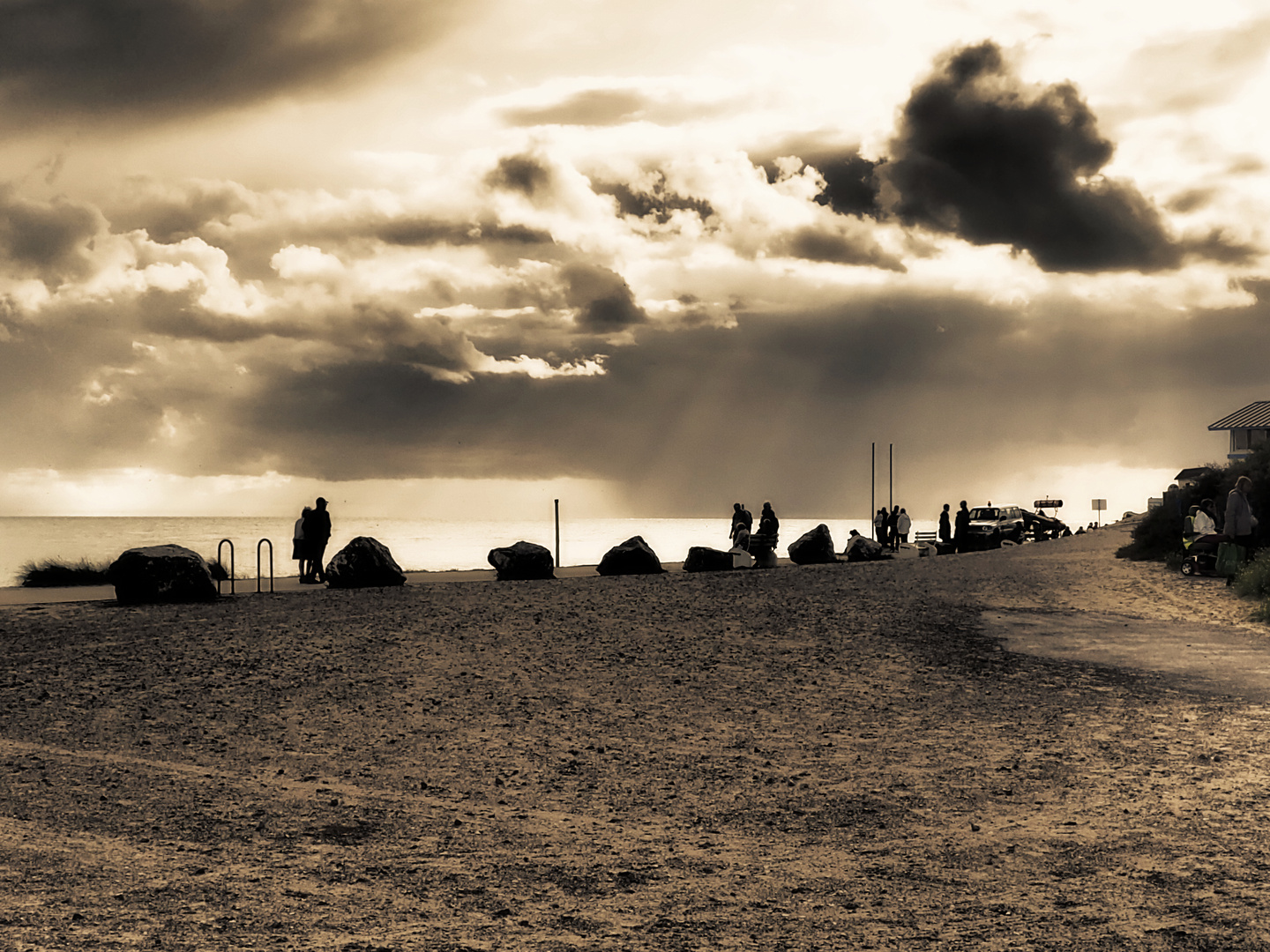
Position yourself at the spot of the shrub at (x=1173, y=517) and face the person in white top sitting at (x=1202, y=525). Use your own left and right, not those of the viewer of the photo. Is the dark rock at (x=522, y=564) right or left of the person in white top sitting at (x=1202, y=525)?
right

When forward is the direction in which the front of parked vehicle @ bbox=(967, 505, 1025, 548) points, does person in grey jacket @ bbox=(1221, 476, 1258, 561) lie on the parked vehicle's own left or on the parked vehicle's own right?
on the parked vehicle's own left

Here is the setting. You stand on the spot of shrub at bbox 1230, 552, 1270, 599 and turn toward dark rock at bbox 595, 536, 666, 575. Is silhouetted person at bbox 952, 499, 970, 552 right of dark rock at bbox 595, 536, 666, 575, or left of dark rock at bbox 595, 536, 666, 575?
right

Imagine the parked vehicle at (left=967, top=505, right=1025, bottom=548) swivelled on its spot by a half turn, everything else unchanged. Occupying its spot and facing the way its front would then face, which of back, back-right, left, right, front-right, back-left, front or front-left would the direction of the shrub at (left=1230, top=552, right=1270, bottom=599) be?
back-right

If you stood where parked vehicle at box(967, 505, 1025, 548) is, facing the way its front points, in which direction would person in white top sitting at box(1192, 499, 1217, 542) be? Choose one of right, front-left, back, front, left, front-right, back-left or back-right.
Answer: front-left

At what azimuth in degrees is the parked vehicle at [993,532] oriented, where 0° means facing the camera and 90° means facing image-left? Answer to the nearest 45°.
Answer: approximately 45°

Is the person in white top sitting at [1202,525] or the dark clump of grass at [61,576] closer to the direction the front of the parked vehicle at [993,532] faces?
the dark clump of grass

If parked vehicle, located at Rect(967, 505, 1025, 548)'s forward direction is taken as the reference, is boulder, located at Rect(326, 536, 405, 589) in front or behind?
in front

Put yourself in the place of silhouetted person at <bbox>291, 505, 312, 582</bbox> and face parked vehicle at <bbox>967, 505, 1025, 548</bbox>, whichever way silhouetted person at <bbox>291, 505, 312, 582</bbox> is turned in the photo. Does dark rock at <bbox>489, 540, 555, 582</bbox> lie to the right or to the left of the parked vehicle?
right
